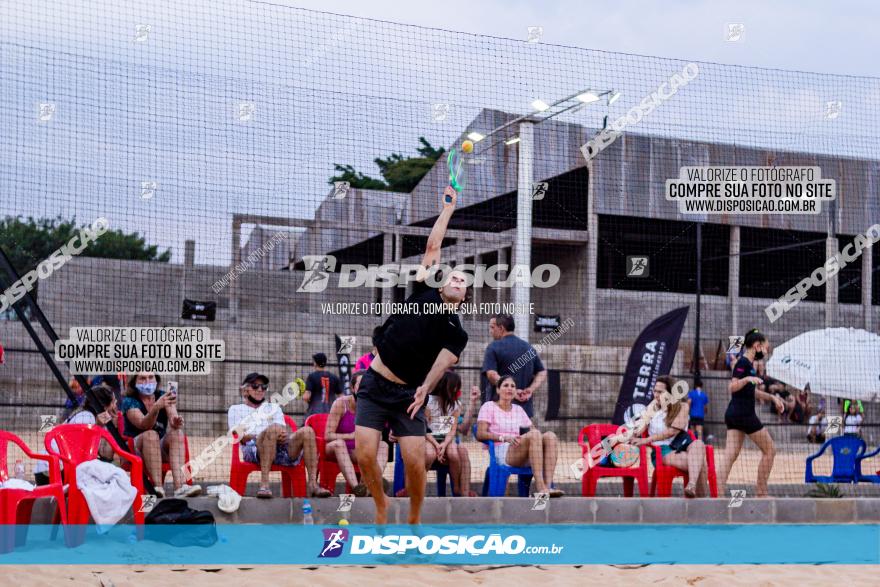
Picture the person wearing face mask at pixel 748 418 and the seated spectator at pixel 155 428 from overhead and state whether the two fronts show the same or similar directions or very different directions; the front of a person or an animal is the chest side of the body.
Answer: same or similar directions

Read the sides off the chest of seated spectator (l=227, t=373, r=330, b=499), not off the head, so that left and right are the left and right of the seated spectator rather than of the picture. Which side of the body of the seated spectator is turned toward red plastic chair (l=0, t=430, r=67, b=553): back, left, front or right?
right

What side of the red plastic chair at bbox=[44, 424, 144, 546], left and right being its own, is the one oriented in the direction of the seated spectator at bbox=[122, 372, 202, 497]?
left

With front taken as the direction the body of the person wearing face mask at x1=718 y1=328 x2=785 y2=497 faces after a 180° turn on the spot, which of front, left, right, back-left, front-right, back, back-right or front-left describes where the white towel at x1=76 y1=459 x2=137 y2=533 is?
front-left

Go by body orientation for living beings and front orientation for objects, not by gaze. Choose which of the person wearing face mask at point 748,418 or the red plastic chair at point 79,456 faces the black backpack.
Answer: the red plastic chair

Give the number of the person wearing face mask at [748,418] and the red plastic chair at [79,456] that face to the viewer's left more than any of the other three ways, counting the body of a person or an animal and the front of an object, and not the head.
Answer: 0

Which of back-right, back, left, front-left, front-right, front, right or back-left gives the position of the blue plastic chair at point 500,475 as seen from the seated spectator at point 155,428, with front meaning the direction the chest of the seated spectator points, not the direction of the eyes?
front-left

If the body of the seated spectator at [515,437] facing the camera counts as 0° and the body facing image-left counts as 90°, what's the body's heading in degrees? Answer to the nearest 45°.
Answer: approximately 315°

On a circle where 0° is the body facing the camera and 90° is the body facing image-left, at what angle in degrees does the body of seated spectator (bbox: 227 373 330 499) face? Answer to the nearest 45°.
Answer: approximately 315°

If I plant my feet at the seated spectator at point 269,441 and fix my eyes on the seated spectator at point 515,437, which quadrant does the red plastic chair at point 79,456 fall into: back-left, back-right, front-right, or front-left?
back-right

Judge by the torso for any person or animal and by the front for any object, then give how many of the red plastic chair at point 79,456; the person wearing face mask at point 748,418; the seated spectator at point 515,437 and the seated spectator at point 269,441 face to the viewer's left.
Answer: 0

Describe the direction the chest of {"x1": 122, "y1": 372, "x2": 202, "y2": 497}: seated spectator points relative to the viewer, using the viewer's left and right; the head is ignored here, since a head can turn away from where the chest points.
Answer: facing the viewer and to the right of the viewer
